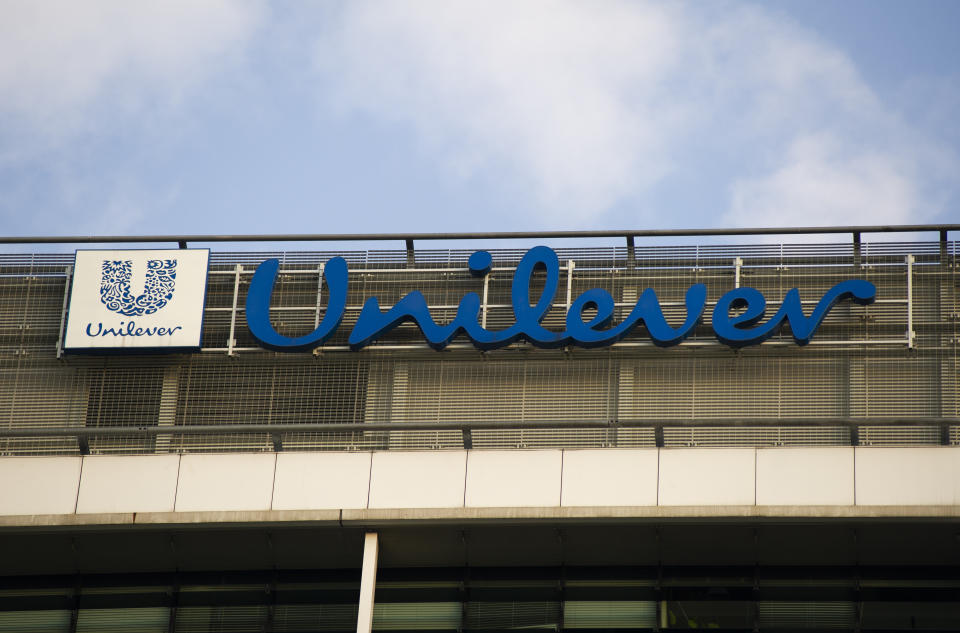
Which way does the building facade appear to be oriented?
toward the camera

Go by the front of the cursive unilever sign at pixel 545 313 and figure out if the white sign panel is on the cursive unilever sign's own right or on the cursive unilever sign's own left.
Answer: on the cursive unilever sign's own right

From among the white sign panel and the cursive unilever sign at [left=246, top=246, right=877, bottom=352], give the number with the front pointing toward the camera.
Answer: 2

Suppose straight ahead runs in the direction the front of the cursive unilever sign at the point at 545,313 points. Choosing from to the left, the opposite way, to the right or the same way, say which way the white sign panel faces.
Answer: the same way

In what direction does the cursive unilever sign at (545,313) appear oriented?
toward the camera

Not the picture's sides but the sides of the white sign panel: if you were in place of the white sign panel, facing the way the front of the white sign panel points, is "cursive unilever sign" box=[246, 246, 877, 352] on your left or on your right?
on your left

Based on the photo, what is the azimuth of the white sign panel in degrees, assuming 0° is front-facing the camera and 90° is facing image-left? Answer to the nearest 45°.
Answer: approximately 0°

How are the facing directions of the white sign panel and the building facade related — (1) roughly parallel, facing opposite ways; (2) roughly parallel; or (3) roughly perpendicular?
roughly parallel
